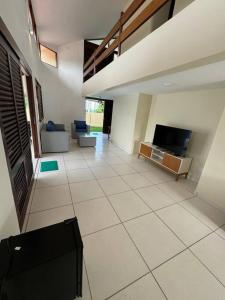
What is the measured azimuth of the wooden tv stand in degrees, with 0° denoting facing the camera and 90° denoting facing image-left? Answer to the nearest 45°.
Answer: approximately 45°

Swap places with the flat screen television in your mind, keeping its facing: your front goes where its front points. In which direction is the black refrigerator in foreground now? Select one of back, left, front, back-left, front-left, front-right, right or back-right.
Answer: front-left

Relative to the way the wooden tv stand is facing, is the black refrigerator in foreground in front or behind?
in front

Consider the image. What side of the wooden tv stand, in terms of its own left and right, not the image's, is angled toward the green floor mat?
front

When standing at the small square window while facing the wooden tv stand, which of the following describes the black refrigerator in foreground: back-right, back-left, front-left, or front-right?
front-right

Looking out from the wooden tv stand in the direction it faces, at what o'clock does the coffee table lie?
The coffee table is roughly at 2 o'clock from the wooden tv stand.

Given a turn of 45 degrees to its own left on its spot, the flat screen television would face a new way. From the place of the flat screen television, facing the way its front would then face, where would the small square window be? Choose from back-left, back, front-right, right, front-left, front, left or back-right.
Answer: right

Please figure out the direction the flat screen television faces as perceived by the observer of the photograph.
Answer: facing the viewer and to the left of the viewer
